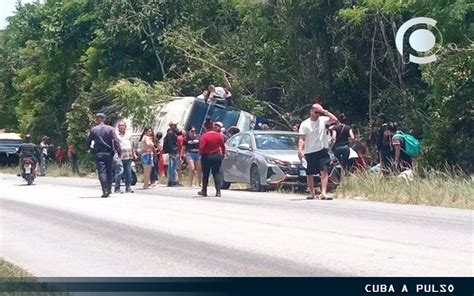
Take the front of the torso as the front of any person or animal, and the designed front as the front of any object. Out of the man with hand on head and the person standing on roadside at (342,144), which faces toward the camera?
the man with hand on head

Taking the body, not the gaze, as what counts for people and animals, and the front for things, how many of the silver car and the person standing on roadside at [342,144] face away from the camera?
1

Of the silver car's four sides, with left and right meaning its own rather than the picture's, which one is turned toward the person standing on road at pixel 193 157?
back

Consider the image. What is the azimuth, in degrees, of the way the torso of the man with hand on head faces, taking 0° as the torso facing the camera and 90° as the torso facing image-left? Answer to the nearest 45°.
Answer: approximately 0°

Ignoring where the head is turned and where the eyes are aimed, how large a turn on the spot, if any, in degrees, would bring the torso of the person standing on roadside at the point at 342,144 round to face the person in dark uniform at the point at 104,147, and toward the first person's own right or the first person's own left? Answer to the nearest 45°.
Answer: approximately 90° to the first person's own left

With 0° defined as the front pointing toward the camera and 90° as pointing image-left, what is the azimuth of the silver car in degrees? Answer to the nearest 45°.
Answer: approximately 315°

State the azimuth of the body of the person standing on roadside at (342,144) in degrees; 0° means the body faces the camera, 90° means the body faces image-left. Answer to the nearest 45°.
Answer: approximately 180°

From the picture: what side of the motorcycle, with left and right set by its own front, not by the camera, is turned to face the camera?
back

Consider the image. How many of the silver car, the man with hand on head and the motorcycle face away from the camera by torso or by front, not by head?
1

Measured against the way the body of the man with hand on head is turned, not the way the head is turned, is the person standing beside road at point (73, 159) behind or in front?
behind
